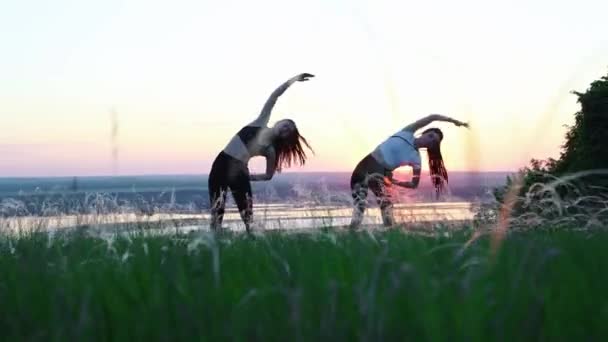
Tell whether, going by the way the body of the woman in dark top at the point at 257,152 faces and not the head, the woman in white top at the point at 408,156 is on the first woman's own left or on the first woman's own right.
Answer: on the first woman's own left

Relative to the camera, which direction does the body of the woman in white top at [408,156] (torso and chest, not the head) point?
toward the camera

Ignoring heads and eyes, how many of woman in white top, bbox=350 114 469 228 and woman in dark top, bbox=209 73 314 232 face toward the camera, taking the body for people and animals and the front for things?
2

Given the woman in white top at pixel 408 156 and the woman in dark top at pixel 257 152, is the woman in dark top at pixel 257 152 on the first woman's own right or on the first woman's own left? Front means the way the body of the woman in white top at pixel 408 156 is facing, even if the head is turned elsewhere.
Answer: on the first woman's own right

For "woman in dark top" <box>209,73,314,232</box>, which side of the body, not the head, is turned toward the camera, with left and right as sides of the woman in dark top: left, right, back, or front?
front
